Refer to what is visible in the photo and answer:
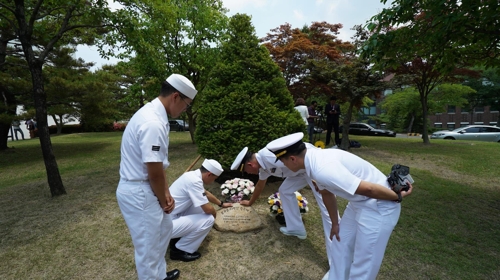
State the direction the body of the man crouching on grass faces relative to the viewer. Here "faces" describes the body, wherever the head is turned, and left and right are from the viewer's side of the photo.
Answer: facing to the right of the viewer

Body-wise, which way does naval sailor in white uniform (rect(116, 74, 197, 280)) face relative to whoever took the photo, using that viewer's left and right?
facing to the right of the viewer

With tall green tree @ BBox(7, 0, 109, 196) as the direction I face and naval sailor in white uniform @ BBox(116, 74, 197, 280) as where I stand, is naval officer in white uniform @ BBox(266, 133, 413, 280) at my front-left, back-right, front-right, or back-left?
back-right

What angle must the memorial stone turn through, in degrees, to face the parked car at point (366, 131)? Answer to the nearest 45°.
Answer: approximately 135° to its left

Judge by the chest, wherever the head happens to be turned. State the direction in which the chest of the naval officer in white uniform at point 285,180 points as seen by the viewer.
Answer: to the viewer's left

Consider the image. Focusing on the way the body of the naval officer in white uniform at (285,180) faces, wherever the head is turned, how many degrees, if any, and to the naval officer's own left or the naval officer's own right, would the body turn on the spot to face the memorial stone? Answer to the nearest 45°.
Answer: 0° — they already face it

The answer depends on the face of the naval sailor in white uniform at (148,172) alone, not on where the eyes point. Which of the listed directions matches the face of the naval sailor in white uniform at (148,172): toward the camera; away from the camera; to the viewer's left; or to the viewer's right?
to the viewer's right

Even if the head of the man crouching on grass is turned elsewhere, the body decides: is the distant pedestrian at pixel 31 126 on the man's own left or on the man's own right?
on the man's own left

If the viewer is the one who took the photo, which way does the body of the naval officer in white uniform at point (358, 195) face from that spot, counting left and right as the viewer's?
facing to the left of the viewer
